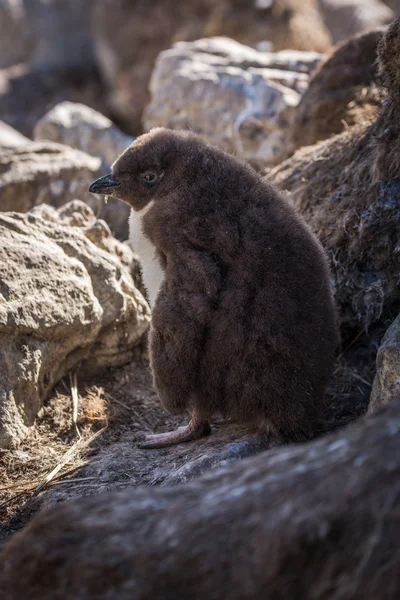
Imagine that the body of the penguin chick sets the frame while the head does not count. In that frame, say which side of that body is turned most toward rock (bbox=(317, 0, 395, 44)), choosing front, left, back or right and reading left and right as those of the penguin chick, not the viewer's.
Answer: right

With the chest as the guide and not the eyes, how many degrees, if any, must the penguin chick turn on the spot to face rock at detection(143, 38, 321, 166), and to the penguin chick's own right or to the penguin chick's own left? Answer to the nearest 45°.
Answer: approximately 90° to the penguin chick's own right

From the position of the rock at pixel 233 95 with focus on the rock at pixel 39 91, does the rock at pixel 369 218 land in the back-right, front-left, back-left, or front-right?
back-left

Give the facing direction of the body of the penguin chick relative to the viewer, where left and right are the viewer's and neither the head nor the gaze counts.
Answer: facing to the left of the viewer

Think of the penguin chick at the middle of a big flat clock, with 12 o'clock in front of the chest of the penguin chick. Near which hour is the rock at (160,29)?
The rock is roughly at 3 o'clock from the penguin chick.

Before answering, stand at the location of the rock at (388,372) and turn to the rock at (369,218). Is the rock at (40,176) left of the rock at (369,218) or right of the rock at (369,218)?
left
